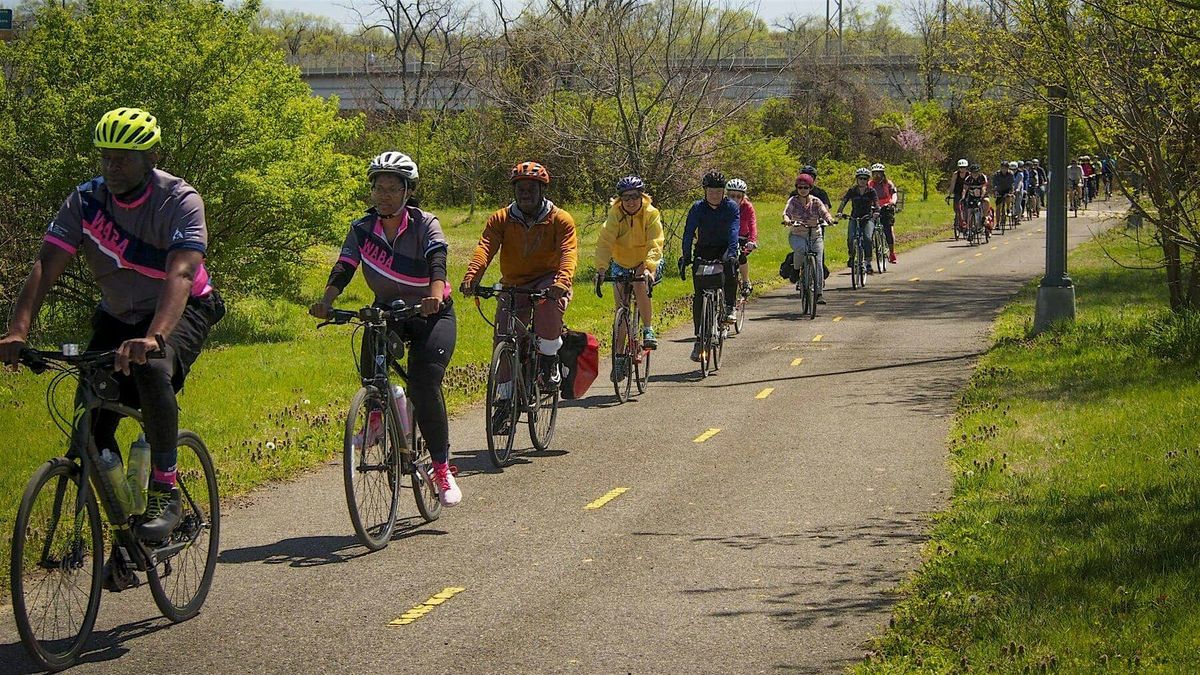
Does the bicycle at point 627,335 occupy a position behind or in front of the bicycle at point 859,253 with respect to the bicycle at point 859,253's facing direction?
in front

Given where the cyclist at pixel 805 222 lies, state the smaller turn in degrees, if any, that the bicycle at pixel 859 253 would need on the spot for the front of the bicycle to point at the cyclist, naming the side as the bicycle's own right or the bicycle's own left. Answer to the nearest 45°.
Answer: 0° — it already faces them

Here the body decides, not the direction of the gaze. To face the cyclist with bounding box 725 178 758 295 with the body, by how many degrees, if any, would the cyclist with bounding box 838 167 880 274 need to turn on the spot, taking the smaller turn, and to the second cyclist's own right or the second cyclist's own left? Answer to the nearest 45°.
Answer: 0° — they already face them

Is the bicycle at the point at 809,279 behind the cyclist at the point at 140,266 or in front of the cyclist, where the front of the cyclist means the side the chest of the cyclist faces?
behind

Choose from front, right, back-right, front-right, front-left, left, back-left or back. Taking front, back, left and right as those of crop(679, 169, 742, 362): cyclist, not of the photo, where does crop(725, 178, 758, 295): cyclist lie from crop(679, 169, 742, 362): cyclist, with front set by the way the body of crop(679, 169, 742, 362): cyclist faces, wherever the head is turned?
back

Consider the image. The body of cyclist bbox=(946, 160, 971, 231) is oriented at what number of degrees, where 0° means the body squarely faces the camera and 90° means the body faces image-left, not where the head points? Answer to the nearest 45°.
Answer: approximately 0°

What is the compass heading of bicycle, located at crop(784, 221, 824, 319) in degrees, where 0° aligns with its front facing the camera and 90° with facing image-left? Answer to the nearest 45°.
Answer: approximately 0°
